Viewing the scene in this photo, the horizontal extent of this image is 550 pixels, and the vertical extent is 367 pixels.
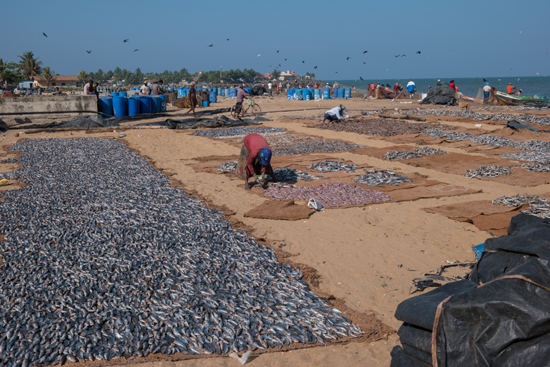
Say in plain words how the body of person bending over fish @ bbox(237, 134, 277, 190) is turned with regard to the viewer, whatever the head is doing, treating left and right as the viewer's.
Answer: facing the viewer and to the right of the viewer

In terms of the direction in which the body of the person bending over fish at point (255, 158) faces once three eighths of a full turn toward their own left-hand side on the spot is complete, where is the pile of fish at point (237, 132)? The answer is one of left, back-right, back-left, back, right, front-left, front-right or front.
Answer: front

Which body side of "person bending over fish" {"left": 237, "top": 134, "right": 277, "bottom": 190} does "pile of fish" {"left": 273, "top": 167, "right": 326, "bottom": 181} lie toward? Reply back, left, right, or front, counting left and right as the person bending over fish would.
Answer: left

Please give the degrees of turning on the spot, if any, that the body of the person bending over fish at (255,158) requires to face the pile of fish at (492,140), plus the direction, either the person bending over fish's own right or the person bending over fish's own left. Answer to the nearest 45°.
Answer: approximately 90° to the person bending over fish's own left

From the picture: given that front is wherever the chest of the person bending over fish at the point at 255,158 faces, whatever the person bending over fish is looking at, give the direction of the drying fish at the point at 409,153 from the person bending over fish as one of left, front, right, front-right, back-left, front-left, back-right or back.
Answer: left

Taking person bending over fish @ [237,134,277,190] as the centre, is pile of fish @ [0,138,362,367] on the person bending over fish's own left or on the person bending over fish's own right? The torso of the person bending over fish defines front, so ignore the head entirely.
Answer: on the person bending over fish's own right

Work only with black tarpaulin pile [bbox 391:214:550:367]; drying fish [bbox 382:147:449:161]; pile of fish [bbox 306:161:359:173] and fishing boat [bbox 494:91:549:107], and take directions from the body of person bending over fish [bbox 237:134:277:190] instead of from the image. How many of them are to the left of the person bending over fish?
3

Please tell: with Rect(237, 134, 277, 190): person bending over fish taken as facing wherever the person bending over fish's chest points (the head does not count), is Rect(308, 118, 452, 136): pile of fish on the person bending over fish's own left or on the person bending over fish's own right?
on the person bending over fish's own left

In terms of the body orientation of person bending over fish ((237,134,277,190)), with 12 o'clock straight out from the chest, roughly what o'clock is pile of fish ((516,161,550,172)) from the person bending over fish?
The pile of fish is roughly at 10 o'clock from the person bending over fish.

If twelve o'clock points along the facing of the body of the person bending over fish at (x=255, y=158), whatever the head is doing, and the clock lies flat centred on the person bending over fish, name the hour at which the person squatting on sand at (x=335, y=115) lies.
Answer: The person squatting on sand is roughly at 8 o'clock from the person bending over fish.

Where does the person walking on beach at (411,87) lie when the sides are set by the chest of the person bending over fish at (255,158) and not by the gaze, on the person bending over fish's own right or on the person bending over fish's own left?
on the person bending over fish's own left

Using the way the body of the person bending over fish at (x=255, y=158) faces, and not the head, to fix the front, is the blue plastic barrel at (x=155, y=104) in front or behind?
behind
